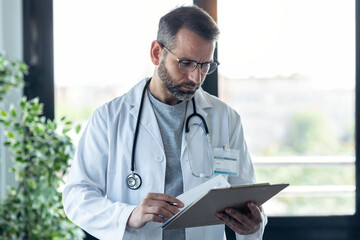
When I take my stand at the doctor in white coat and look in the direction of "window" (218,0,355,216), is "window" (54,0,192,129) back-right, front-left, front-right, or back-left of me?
front-left

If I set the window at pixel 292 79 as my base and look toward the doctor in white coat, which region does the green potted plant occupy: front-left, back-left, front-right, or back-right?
front-right

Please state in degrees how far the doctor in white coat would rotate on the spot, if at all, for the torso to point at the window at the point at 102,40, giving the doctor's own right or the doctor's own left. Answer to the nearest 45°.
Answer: approximately 135° to the doctor's own left

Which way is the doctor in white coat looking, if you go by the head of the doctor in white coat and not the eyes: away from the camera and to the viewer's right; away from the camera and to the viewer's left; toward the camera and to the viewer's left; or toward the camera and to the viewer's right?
toward the camera and to the viewer's right

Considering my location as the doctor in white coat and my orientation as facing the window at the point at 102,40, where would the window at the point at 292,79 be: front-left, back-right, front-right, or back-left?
front-right

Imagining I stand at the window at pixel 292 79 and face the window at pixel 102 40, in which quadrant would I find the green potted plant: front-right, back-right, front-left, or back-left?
front-left

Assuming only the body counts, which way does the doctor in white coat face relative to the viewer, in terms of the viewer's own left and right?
facing the viewer and to the right of the viewer

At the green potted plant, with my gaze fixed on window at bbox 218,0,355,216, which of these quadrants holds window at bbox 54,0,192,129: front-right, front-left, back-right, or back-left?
front-left

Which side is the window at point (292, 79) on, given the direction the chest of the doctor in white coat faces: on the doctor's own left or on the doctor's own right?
on the doctor's own left

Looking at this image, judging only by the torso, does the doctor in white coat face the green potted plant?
no
